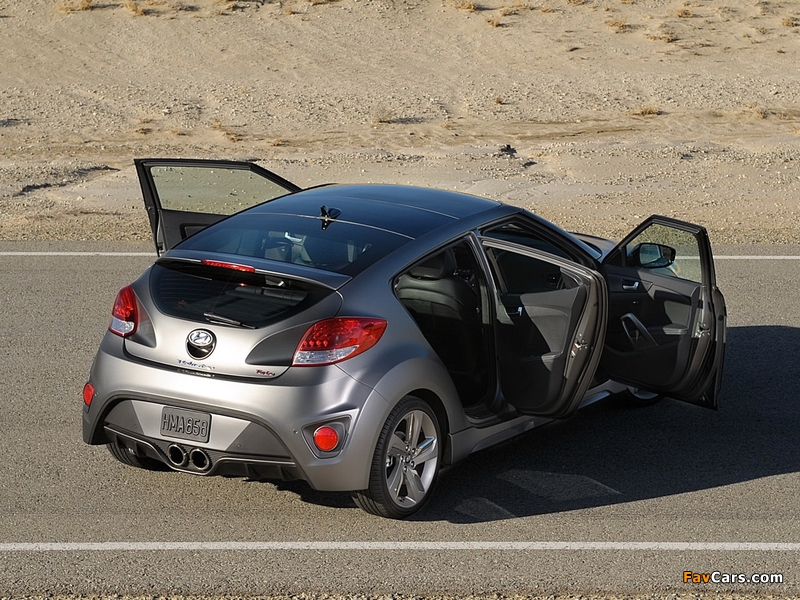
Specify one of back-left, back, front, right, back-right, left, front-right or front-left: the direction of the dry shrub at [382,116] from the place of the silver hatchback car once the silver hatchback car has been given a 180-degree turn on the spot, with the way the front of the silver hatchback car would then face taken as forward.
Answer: back-right

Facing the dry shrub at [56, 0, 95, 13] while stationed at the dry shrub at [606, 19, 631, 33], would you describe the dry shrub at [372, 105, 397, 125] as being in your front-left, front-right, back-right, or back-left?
front-left

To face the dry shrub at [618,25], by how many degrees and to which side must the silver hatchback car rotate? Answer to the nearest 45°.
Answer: approximately 45° to its left

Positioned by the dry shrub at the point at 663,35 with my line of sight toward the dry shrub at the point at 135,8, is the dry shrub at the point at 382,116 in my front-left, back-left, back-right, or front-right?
front-left

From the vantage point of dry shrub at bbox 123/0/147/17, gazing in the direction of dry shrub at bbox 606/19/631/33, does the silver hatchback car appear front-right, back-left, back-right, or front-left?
front-right

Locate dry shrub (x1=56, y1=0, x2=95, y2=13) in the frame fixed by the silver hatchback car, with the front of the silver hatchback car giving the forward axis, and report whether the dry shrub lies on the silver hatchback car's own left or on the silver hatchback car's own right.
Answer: on the silver hatchback car's own left

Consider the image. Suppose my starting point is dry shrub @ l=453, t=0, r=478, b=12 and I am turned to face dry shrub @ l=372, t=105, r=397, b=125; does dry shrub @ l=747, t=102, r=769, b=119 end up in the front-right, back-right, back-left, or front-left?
front-left

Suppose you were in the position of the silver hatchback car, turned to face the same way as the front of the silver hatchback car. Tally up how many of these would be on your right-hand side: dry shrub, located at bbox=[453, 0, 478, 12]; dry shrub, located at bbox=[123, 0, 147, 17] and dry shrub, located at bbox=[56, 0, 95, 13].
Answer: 0

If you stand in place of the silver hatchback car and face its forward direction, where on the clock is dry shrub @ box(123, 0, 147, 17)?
The dry shrub is roughly at 10 o'clock from the silver hatchback car.

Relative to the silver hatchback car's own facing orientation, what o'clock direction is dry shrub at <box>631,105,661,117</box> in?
The dry shrub is roughly at 11 o'clock from the silver hatchback car.

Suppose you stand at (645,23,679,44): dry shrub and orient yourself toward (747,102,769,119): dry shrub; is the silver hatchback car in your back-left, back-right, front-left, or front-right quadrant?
front-right

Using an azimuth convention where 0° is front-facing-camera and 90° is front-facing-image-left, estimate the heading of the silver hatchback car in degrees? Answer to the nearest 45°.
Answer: approximately 225°

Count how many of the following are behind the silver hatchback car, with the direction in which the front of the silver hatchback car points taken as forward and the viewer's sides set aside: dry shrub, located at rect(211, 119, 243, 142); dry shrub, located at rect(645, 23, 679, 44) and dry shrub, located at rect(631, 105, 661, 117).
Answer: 0

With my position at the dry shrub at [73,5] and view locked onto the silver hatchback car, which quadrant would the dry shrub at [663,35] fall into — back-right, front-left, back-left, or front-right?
front-left

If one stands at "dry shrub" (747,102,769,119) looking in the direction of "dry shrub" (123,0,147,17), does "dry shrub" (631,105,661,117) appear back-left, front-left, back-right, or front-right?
front-left

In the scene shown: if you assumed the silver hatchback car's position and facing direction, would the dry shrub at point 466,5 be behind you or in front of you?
in front

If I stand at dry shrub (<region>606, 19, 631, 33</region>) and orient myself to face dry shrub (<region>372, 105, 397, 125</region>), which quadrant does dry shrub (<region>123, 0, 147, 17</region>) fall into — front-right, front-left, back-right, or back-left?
front-right

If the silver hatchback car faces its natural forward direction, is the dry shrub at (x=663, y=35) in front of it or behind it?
in front
